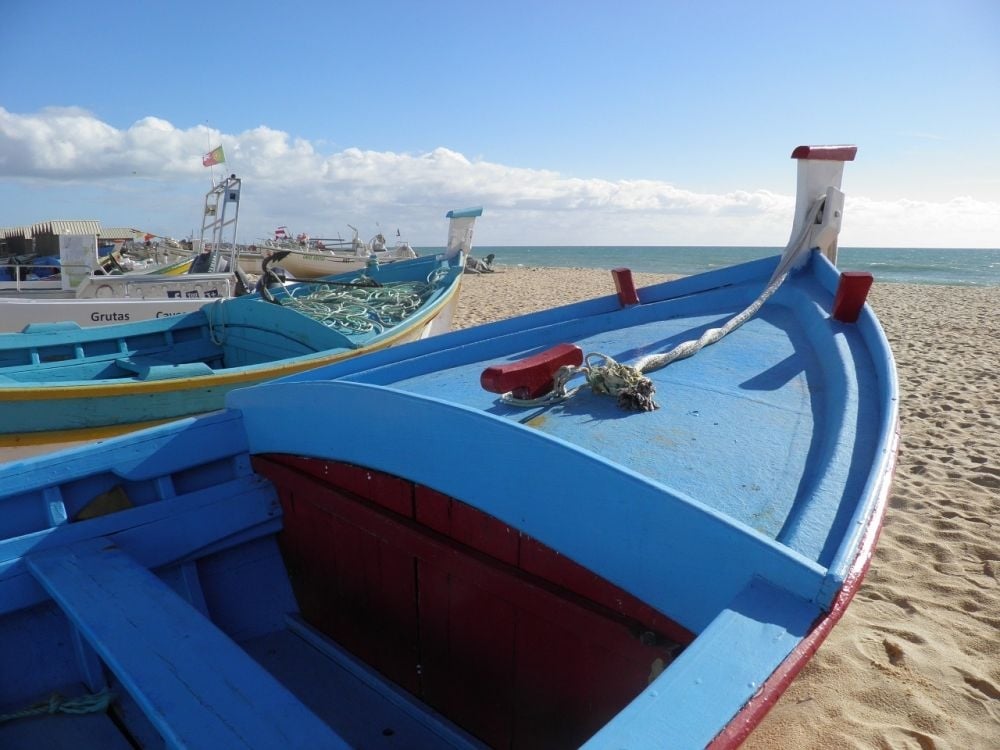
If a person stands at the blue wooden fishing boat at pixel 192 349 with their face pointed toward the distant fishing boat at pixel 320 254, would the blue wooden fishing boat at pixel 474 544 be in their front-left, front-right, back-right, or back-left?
back-right

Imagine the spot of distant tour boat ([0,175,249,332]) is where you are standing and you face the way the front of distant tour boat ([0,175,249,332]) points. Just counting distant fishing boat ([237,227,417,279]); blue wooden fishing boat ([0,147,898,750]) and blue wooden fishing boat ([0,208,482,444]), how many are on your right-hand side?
2

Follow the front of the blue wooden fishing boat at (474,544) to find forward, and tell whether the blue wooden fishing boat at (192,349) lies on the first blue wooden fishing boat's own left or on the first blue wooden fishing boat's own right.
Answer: on the first blue wooden fishing boat's own left

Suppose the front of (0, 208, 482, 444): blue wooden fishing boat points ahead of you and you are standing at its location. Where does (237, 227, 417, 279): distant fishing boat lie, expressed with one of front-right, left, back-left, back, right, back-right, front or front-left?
front-left

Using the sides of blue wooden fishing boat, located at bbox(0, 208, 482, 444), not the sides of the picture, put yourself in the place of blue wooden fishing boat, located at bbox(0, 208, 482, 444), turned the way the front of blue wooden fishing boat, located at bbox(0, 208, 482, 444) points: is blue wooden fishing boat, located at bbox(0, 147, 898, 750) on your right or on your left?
on your right

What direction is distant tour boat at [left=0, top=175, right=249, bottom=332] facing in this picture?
to the viewer's right

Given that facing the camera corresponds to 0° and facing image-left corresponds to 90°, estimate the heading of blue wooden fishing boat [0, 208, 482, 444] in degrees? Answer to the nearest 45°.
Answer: approximately 225°

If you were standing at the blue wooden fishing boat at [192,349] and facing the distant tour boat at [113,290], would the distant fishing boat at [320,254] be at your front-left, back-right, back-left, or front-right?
front-right

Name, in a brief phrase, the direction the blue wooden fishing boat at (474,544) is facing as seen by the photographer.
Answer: facing away from the viewer and to the right of the viewer

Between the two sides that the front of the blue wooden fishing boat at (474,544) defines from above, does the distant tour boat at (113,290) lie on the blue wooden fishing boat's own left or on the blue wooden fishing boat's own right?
on the blue wooden fishing boat's own left

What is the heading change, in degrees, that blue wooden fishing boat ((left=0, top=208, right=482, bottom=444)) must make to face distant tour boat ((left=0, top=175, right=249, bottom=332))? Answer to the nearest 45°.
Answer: approximately 45° to its left

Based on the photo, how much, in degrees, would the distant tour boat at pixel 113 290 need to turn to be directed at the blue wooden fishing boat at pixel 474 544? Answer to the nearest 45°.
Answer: approximately 90° to its right
